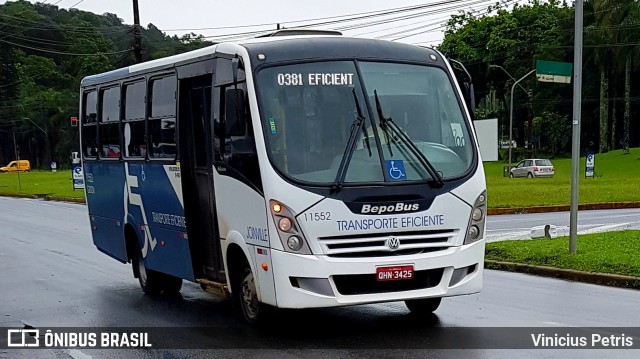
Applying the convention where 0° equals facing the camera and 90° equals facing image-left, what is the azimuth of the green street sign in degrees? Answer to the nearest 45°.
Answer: approximately 0°

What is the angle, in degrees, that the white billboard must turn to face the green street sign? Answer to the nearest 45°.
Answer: approximately 135° to its left

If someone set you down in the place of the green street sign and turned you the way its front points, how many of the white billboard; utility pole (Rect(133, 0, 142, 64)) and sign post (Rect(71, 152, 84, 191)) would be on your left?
0

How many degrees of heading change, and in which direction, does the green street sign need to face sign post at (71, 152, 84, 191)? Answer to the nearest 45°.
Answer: approximately 135° to its right

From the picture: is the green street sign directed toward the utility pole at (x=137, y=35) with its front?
no

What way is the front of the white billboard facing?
toward the camera

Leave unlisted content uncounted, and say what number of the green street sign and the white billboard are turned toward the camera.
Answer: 2

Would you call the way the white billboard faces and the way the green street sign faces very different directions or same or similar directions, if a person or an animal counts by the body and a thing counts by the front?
same or similar directions
